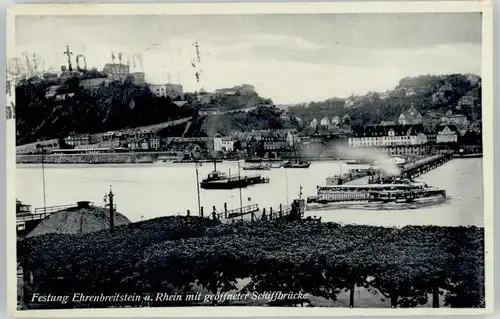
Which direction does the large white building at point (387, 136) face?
toward the camera
